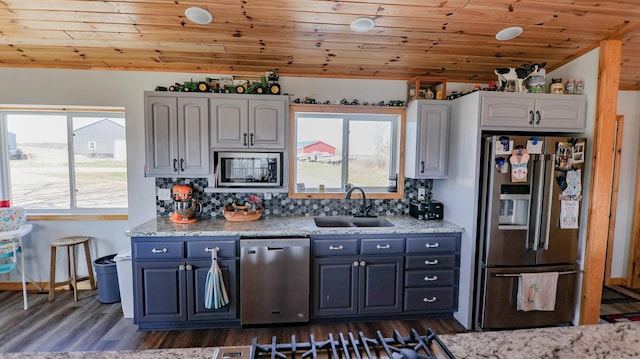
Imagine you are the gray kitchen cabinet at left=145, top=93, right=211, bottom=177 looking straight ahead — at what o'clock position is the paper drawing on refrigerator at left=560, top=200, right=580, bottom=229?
The paper drawing on refrigerator is roughly at 10 o'clock from the gray kitchen cabinet.

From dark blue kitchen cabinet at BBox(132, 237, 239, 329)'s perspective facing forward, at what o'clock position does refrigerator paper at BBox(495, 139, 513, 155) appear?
The refrigerator paper is roughly at 10 o'clock from the dark blue kitchen cabinet.

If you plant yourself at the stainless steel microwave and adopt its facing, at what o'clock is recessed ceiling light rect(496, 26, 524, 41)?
The recessed ceiling light is roughly at 10 o'clock from the stainless steel microwave.

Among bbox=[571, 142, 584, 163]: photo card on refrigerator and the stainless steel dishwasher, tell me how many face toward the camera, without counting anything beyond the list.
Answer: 2

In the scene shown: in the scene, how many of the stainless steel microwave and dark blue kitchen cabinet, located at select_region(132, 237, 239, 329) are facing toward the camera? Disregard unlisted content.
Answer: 2

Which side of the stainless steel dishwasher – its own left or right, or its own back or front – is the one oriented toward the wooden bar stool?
right

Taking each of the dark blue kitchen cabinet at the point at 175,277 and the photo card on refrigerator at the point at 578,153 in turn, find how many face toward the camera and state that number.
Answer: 2
